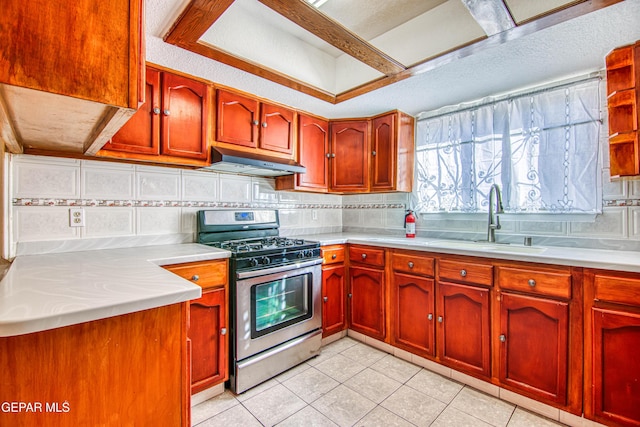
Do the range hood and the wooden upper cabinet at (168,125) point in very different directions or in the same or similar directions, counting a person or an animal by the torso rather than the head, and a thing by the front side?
same or similar directions

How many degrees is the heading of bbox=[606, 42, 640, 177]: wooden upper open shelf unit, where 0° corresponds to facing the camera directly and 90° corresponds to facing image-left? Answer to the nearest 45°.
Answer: approximately 45°

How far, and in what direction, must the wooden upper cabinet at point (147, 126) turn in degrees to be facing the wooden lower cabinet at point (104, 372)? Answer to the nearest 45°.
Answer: approximately 45° to its right

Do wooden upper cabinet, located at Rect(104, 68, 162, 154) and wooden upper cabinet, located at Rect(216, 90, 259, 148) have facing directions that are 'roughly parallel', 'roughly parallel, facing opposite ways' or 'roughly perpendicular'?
roughly parallel

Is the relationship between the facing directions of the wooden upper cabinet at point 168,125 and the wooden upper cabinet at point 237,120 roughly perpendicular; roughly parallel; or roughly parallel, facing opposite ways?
roughly parallel

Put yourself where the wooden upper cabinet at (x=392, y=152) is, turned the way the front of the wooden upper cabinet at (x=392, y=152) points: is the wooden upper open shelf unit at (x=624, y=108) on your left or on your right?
on your left

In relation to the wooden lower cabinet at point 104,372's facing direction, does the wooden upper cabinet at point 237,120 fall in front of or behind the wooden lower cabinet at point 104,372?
in front

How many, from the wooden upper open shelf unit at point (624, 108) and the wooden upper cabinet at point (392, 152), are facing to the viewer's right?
0

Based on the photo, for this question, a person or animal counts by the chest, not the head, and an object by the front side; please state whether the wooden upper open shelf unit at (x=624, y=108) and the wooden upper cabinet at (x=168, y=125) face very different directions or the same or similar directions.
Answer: very different directions

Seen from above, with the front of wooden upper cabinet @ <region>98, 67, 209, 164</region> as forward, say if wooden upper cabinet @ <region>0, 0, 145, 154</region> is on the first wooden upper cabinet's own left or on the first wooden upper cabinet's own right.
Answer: on the first wooden upper cabinet's own right

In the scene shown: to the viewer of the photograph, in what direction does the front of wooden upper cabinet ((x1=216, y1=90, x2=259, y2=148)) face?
facing the viewer and to the right of the viewer

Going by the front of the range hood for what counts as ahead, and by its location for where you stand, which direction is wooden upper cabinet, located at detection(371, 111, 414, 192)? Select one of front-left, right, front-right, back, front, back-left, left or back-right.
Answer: front-left

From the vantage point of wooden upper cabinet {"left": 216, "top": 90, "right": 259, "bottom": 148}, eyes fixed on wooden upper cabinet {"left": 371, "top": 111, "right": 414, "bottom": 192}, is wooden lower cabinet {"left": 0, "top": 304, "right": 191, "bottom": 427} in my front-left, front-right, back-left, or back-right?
back-right

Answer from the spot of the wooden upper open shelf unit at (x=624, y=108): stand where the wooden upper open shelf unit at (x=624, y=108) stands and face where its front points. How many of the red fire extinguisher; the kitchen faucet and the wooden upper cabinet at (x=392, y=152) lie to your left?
0
